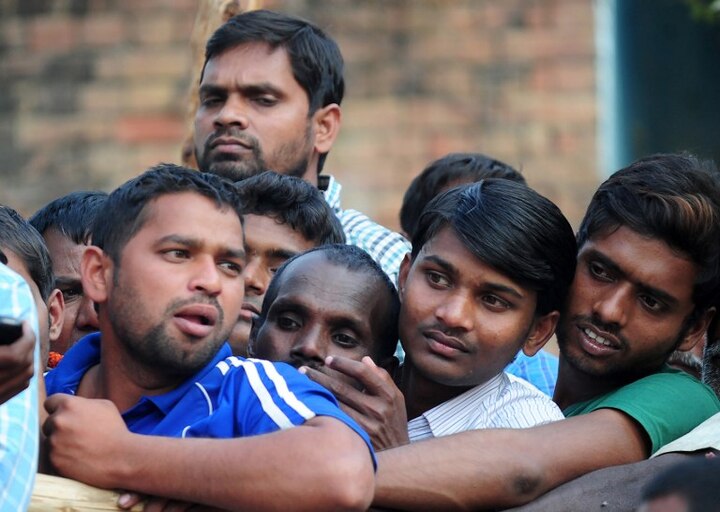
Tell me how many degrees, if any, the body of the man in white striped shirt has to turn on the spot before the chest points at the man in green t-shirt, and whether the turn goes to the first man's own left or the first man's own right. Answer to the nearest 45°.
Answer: approximately 135° to the first man's own left

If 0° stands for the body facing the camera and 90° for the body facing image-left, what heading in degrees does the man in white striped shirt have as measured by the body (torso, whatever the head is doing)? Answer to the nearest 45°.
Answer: approximately 45°

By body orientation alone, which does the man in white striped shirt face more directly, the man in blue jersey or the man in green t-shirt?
the man in blue jersey

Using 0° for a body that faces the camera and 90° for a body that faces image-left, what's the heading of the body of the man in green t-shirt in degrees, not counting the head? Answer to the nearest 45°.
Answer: approximately 45°
